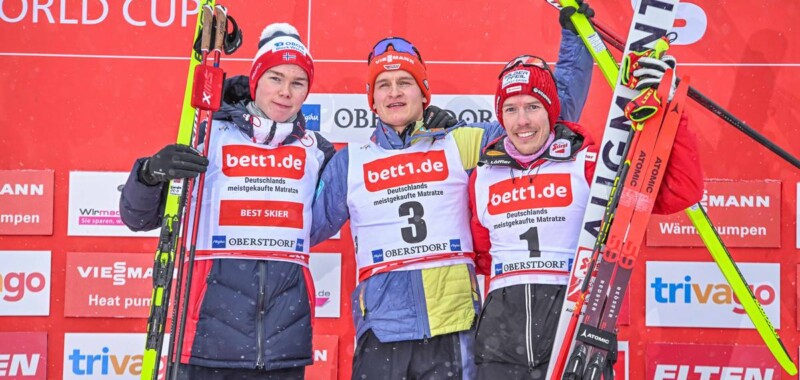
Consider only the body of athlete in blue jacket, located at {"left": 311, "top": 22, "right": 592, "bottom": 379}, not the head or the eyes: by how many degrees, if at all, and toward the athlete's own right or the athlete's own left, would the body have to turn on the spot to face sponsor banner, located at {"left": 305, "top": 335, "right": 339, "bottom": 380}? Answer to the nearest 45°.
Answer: approximately 180°

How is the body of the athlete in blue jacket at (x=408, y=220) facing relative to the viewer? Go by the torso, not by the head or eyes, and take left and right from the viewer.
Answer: facing the viewer

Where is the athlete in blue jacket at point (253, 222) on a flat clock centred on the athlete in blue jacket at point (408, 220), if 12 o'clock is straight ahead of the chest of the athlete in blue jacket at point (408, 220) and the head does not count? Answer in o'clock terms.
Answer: the athlete in blue jacket at point (253, 222) is roughly at 3 o'clock from the athlete in blue jacket at point (408, 220).

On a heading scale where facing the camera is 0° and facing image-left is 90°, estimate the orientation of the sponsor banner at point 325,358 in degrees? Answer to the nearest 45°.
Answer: approximately 0°

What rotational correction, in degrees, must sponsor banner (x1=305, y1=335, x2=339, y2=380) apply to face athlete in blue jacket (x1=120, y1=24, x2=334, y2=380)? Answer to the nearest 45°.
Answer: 0° — it already faces them

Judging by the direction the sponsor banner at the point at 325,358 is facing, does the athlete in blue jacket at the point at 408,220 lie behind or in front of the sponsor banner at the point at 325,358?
in front

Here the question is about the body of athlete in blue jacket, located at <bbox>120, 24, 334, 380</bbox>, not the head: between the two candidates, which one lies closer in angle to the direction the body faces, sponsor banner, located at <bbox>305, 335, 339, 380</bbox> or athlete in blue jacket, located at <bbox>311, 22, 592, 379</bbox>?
the athlete in blue jacket

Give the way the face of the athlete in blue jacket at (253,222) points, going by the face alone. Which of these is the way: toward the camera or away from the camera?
toward the camera

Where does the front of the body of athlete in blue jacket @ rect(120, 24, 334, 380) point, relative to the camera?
toward the camera

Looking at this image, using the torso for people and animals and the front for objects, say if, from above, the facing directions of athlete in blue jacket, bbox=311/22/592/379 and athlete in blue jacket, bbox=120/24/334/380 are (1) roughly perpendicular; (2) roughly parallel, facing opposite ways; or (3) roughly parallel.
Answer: roughly parallel

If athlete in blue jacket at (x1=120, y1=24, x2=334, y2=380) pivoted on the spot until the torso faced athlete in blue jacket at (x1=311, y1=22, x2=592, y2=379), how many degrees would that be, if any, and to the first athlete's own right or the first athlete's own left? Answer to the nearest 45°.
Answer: approximately 90° to the first athlete's own left

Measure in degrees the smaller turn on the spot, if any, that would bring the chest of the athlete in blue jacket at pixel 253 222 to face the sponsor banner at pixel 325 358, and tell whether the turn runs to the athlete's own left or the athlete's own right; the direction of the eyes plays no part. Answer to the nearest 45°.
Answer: approximately 180°

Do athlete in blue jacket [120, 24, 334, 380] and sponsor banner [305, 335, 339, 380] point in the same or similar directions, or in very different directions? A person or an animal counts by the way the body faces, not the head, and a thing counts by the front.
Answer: same or similar directions

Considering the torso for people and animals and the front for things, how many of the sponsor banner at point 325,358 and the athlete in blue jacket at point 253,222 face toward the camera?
2

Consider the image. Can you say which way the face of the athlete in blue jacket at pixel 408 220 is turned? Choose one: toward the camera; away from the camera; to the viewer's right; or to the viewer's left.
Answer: toward the camera
